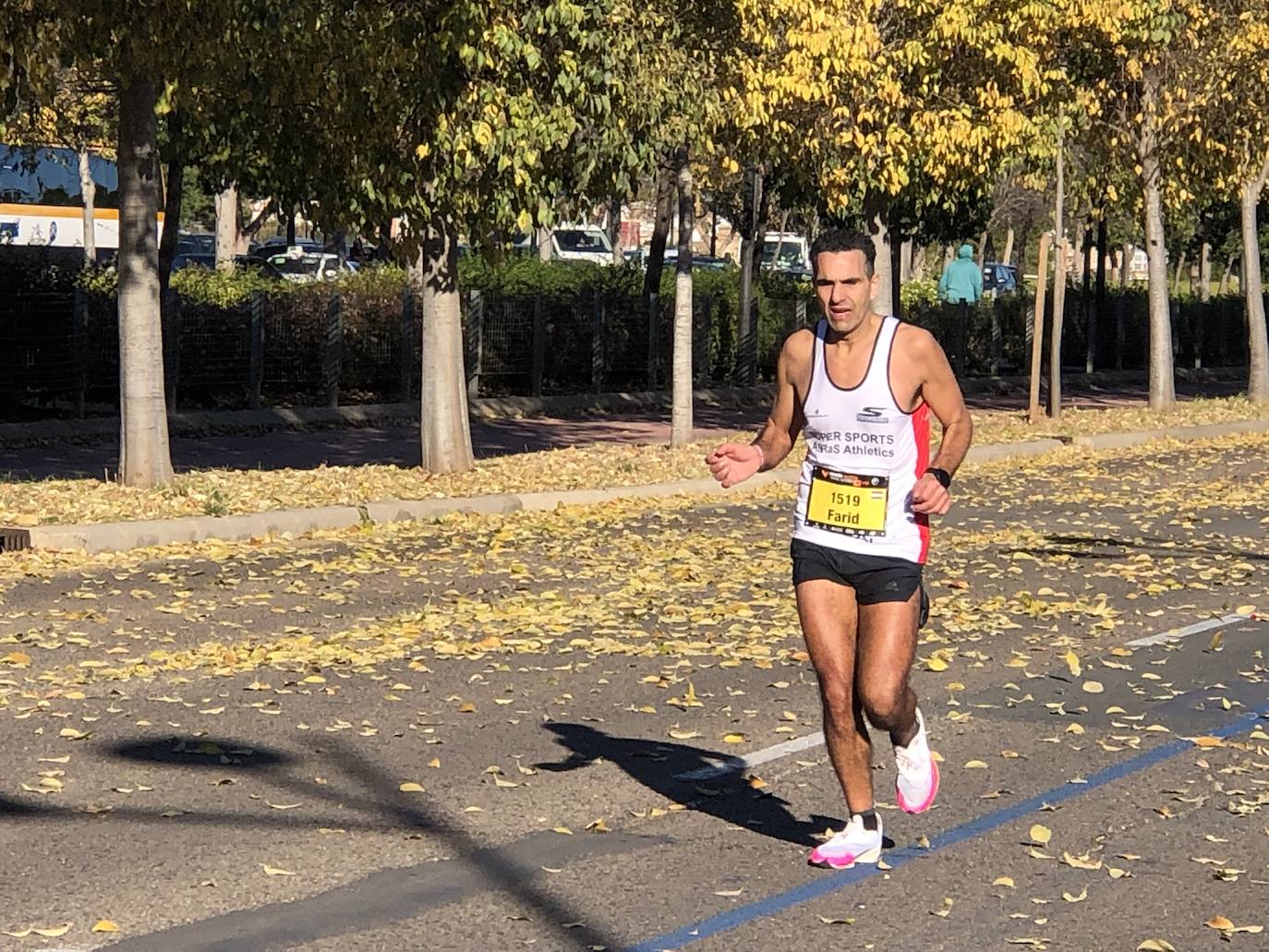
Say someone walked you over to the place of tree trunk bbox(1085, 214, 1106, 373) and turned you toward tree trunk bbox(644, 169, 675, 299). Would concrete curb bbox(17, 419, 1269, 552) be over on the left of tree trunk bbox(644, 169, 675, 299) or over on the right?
left

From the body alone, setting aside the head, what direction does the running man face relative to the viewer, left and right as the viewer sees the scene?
facing the viewer and to the left of the viewer

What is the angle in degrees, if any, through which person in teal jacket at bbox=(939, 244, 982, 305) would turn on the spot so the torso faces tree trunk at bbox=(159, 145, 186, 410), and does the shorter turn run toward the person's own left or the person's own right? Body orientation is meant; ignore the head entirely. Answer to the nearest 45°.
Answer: approximately 135° to the person's own left

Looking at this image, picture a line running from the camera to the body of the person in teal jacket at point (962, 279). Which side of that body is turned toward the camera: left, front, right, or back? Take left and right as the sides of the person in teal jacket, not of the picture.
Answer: back

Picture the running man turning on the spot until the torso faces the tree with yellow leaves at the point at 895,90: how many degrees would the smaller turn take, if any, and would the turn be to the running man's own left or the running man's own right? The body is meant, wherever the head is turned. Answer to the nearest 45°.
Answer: approximately 135° to the running man's own right

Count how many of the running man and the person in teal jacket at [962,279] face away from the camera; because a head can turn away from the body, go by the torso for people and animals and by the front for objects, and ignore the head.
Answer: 1

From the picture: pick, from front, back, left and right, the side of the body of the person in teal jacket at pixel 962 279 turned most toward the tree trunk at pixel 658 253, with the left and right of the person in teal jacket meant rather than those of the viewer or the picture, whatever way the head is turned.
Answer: left

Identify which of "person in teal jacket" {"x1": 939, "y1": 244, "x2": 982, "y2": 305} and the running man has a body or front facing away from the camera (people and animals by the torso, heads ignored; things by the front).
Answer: the person in teal jacket
